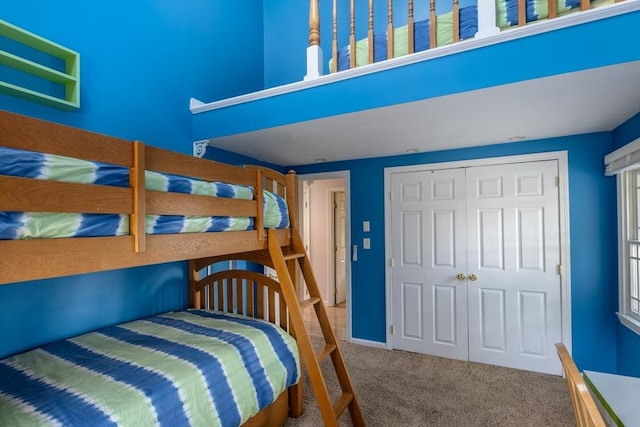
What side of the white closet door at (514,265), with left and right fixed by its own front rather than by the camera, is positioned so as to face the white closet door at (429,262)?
right

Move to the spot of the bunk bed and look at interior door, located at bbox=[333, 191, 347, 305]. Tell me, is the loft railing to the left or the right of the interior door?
right

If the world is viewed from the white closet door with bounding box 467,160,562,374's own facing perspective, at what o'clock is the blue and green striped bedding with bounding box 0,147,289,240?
The blue and green striped bedding is roughly at 1 o'clock from the white closet door.

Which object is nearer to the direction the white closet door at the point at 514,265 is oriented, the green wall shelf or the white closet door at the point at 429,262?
the green wall shelf

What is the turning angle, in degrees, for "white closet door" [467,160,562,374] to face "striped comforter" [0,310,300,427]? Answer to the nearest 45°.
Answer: approximately 45° to its right

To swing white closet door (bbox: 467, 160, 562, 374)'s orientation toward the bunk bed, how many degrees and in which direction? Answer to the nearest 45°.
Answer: approximately 45° to its right

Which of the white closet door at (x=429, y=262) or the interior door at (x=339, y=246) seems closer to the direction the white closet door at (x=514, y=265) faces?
the white closet door

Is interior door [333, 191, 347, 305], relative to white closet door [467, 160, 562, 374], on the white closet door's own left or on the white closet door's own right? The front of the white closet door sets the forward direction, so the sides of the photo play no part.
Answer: on the white closet door's own right

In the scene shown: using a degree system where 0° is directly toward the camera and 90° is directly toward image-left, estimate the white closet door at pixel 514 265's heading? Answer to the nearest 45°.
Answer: approximately 0°
